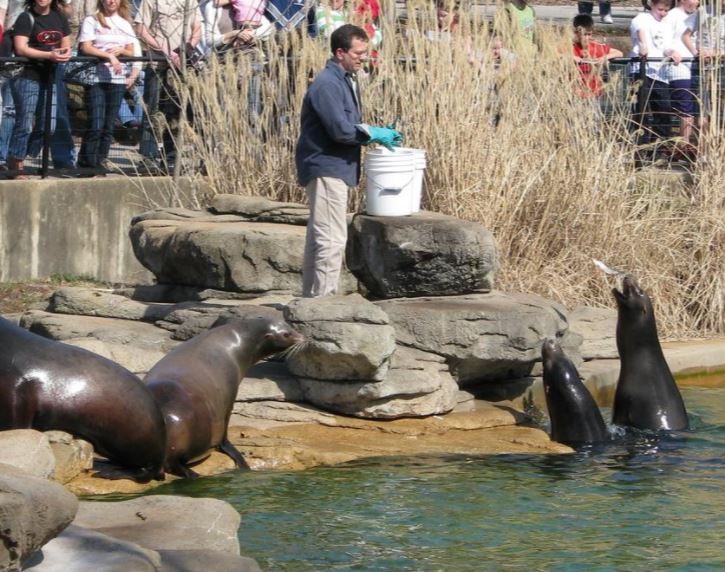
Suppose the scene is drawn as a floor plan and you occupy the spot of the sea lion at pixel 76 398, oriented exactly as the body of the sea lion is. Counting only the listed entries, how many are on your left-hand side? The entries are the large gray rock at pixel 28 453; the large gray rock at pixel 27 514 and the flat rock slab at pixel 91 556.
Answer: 3

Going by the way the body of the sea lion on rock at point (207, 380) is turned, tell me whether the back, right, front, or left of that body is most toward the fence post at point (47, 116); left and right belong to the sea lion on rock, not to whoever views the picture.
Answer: left

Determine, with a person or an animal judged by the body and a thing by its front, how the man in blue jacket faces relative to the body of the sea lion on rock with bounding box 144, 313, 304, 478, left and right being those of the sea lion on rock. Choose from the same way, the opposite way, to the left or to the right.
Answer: the same way

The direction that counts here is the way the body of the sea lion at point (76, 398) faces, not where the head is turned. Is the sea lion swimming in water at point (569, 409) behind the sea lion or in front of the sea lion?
behind

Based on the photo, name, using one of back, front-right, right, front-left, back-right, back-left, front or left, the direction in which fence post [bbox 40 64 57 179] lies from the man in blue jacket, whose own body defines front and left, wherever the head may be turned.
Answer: back-left

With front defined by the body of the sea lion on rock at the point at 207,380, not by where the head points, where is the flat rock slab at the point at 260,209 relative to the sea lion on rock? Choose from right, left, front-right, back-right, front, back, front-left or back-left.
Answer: left

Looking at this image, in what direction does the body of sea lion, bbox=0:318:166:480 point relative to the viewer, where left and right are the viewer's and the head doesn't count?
facing to the left of the viewer

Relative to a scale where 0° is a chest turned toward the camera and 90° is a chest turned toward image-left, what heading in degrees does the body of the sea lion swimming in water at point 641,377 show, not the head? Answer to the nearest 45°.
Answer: approximately 90°

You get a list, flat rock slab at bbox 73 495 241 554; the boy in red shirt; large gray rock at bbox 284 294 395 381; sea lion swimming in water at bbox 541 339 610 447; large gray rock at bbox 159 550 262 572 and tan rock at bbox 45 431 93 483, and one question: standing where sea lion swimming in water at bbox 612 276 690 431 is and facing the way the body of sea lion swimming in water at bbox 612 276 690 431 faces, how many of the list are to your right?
1

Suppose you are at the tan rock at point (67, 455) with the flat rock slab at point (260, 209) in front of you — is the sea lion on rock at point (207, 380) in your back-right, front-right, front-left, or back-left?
front-right

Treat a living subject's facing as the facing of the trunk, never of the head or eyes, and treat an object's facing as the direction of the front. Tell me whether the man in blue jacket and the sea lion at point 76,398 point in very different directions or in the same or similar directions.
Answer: very different directions

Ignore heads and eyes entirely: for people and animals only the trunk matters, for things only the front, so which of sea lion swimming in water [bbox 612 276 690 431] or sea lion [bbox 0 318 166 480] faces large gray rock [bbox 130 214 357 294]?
the sea lion swimming in water

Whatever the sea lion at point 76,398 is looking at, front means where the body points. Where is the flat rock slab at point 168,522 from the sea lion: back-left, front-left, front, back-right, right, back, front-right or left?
left

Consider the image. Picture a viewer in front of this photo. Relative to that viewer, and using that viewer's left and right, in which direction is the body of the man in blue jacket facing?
facing to the right of the viewer

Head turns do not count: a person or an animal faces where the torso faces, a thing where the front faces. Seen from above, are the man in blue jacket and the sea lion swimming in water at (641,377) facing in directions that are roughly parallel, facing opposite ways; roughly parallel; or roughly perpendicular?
roughly parallel, facing opposite ways

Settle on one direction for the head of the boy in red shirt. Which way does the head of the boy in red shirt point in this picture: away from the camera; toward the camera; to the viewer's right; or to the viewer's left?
toward the camera

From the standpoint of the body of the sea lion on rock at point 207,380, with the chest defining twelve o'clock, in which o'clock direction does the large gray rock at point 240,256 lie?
The large gray rock is roughly at 9 o'clock from the sea lion on rock.
